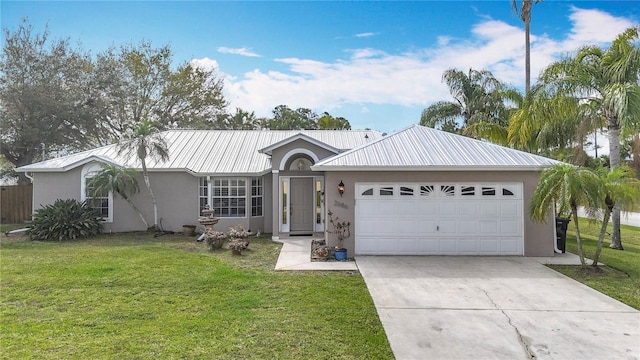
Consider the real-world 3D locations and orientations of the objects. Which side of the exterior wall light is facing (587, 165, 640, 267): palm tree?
left

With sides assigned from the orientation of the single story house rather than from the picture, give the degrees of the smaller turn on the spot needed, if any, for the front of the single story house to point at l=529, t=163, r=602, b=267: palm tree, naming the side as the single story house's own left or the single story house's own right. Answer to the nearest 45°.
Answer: approximately 45° to the single story house's own left

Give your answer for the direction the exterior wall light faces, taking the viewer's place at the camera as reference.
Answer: facing the viewer

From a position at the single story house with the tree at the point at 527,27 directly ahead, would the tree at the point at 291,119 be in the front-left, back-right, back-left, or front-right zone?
front-left

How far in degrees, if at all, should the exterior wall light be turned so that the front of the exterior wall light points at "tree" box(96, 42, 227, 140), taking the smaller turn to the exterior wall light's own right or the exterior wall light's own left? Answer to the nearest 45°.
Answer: approximately 135° to the exterior wall light's own right

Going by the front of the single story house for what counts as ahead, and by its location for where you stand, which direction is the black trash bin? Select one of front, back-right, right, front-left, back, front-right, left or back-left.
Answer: left

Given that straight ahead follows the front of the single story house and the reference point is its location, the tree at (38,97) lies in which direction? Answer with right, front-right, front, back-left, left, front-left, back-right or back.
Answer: back-right

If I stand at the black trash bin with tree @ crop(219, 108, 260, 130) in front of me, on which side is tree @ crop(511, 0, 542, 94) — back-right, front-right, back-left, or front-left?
front-right

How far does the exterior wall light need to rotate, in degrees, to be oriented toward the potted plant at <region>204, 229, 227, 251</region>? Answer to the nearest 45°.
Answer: approximately 90° to its right

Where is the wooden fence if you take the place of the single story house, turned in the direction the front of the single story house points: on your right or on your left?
on your right

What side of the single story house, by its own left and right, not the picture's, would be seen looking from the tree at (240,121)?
back

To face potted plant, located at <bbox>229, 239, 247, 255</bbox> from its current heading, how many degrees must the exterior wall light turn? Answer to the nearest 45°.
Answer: approximately 90° to its right

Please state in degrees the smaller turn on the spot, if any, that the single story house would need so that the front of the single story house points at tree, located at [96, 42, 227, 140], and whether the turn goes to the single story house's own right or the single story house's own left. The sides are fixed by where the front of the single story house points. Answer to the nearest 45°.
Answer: approximately 135° to the single story house's own right

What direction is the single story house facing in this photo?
toward the camera

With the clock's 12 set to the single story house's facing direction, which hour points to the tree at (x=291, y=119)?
The tree is roughly at 6 o'clock from the single story house.
